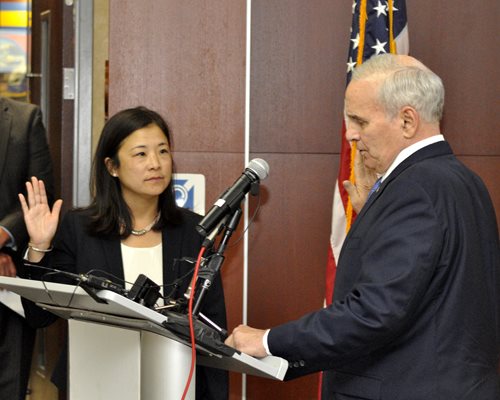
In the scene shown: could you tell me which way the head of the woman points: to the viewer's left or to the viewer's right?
to the viewer's right

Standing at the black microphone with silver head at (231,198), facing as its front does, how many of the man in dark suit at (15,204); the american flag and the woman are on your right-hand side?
0

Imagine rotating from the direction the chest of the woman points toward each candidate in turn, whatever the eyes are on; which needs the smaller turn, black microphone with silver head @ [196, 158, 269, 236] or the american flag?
the black microphone with silver head

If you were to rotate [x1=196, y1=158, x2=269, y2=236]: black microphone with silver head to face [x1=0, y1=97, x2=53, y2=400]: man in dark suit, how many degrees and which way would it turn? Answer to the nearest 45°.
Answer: approximately 135° to its left

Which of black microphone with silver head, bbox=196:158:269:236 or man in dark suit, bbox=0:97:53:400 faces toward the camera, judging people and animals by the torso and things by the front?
the man in dark suit

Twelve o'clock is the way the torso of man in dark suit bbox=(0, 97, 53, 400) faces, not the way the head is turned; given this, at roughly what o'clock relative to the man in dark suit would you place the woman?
The woman is roughly at 11 o'clock from the man in dark suit.

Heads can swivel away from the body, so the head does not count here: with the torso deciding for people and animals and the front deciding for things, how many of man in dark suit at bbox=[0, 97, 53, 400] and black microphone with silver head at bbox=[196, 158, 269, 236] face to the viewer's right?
1

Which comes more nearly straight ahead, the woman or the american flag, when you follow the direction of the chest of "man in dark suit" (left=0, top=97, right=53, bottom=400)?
the woman

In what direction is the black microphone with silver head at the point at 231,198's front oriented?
to the viewer's right

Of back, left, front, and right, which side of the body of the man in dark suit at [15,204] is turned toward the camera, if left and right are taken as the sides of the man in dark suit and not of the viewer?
front

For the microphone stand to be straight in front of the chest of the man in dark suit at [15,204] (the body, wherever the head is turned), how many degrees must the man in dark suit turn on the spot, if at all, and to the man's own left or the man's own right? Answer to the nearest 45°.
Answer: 0° — they already face it

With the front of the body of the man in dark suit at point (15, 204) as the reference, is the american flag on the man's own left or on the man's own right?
on the man's own left

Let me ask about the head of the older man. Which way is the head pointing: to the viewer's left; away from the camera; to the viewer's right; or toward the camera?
to the viewer's left

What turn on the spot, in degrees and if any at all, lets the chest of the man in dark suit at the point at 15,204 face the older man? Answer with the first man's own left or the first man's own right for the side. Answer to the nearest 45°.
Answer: approximately 45° to the first man's own left

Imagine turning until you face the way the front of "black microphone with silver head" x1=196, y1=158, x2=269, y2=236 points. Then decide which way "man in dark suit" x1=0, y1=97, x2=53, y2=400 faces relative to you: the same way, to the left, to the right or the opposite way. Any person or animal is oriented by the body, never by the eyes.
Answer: to the right
